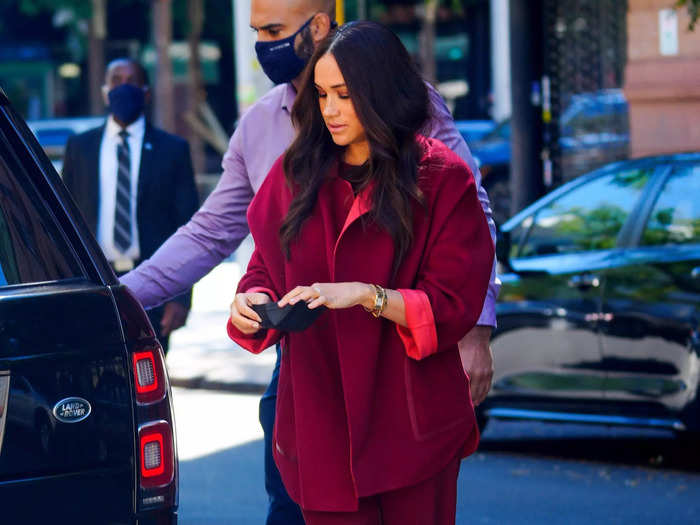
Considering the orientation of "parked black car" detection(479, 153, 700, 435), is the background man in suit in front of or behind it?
in front

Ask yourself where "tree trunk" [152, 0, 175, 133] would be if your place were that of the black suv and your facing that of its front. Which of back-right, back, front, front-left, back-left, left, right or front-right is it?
front

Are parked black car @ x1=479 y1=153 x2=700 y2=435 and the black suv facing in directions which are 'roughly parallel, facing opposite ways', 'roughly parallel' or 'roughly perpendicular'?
roughly perpendicular

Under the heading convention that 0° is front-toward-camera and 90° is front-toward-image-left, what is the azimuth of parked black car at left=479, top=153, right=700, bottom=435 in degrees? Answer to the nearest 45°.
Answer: approximately 90°

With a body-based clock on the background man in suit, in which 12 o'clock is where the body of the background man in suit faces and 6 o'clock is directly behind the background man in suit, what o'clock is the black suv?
The black suv is roughly at 12 o'clock from the background man in suit.

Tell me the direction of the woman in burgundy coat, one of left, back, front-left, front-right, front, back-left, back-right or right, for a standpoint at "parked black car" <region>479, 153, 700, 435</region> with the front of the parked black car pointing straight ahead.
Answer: left

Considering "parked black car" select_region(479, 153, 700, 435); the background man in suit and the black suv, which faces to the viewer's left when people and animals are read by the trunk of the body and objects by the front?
the parked black car

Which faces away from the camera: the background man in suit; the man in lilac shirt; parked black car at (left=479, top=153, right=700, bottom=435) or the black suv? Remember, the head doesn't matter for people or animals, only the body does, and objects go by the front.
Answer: the black suv

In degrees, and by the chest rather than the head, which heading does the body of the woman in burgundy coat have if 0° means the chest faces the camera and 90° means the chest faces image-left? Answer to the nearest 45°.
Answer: approximately 45°

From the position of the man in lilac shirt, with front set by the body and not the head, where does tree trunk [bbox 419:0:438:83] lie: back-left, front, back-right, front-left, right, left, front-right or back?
back-right

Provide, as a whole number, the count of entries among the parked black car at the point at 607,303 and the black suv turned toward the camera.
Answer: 0

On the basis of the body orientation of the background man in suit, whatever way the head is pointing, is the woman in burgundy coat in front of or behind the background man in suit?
in front

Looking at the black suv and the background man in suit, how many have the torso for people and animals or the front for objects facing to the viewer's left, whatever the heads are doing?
0

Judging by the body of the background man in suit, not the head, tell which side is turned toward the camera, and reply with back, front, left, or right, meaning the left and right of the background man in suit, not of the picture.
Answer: front

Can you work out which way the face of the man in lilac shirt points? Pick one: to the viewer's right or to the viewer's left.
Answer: to the viewer's left
